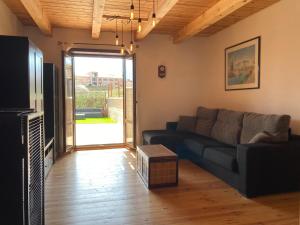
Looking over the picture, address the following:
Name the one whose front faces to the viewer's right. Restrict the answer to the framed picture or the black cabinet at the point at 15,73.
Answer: the black cabinet

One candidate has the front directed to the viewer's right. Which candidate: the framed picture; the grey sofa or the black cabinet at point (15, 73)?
the black cabinet

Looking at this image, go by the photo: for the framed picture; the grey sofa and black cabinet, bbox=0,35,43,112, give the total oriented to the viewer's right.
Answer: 1

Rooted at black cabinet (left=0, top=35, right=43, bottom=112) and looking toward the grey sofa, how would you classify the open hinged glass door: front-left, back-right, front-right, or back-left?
front-left

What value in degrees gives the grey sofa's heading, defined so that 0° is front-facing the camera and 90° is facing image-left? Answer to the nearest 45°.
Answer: approximately 45°

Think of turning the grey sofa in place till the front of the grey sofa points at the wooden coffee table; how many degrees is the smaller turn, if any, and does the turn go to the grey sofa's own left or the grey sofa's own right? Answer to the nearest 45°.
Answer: approximately 45° to the grey sofa's own right

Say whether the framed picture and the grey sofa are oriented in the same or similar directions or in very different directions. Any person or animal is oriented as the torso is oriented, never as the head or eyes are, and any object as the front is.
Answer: same or similar directions

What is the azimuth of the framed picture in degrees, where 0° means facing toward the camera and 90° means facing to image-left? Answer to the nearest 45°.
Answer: approximately 45°

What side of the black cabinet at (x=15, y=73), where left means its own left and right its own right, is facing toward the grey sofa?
front

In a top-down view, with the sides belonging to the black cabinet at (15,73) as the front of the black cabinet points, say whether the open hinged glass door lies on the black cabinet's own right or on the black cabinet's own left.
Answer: on the black cabinet's own left

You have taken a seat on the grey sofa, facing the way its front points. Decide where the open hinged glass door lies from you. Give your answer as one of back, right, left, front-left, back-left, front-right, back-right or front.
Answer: right

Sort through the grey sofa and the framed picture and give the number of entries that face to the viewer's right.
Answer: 0

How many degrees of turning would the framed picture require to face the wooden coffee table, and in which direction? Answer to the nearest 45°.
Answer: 0° — it already faces it

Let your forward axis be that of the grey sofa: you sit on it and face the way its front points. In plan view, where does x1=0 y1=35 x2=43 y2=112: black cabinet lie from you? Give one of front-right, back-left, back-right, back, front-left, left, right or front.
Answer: front

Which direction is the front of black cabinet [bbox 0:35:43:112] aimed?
to the viewer's right

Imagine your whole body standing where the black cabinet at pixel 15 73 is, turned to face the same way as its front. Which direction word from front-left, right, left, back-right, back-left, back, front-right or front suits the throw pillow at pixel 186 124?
front-left
